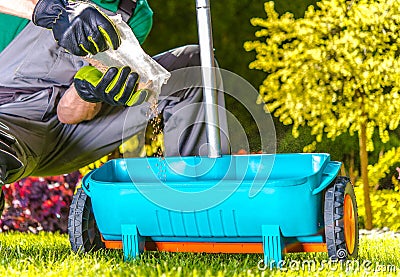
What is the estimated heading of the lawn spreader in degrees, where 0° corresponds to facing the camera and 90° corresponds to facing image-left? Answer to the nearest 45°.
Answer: approximately 0°

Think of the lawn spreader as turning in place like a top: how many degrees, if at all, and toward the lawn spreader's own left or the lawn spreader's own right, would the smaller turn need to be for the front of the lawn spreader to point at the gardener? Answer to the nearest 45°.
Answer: approximately 135° to the lawn spreader's own right
